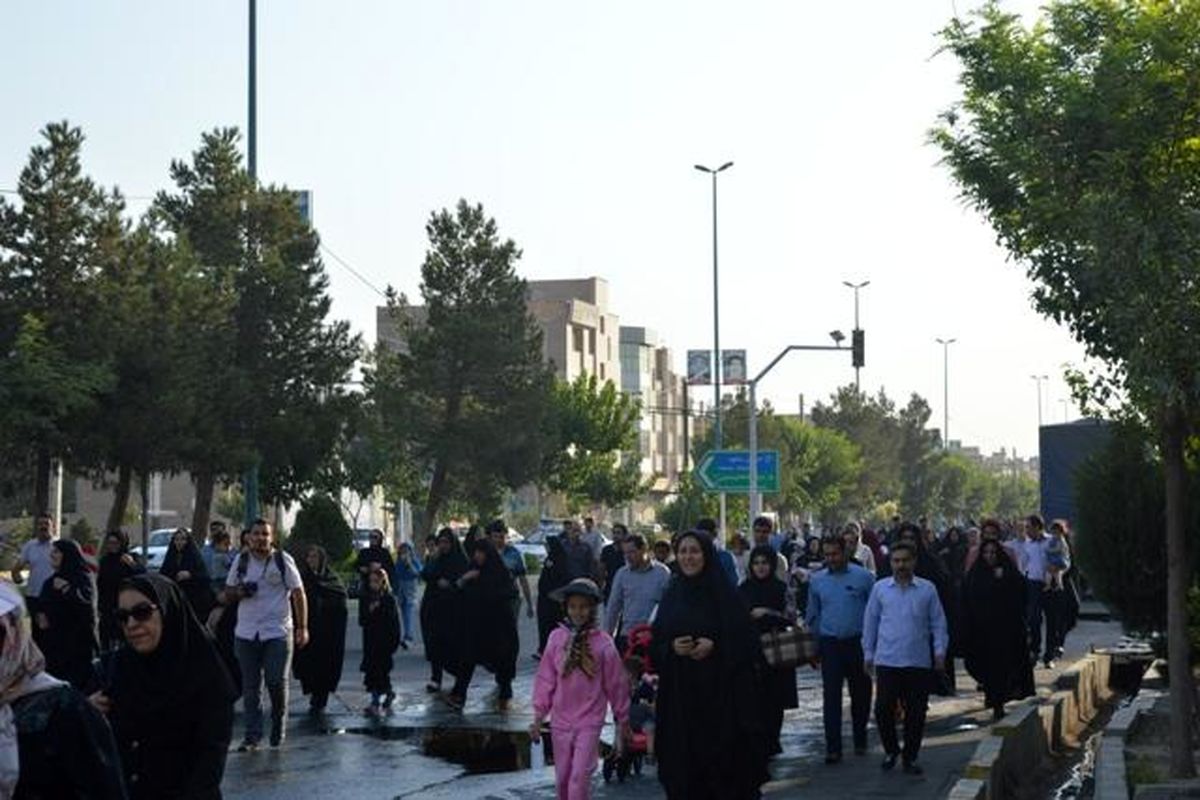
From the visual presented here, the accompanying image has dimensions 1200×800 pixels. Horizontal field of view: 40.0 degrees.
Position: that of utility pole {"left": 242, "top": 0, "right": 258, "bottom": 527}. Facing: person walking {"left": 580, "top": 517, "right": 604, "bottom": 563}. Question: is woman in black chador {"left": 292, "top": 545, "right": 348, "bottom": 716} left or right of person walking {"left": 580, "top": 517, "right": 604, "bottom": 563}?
right

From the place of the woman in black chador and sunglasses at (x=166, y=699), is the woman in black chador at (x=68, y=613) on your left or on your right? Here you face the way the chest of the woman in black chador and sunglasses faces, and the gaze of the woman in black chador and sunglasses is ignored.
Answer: on your right

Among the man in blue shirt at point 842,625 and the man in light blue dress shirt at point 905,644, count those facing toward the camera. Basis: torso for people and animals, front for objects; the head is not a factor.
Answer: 2

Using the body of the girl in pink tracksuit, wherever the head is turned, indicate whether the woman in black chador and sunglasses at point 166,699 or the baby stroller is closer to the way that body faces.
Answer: the woman in black chador and sunglasses

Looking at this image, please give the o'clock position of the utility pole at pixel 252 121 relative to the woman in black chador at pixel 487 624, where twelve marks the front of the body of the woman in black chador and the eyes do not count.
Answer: The utility pole is roughly at 4 o'clock from the woman in black chador.

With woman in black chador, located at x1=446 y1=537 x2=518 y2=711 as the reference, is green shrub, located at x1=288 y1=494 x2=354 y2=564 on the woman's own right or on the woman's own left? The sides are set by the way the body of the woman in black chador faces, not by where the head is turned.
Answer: on the woman's own right

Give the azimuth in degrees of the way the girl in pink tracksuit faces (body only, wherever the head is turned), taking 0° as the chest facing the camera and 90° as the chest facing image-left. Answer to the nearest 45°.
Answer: approximately 0°

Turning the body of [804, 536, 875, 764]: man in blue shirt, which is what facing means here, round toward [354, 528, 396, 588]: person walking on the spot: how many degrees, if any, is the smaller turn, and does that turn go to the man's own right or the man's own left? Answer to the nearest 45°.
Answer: approximately 135° to the man's own right

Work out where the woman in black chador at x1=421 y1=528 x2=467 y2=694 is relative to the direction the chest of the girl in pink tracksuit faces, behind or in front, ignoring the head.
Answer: behind
